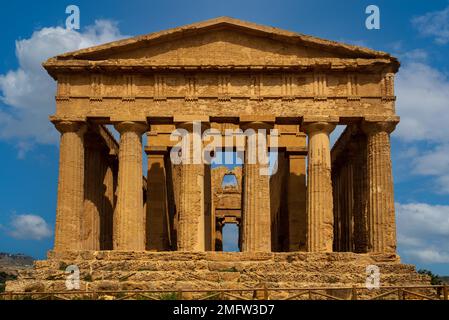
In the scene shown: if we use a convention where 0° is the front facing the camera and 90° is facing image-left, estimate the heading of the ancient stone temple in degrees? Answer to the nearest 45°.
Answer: approximately 0°
